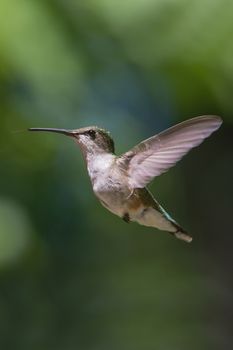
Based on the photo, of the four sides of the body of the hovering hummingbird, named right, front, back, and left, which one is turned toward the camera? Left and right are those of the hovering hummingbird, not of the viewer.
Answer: left
